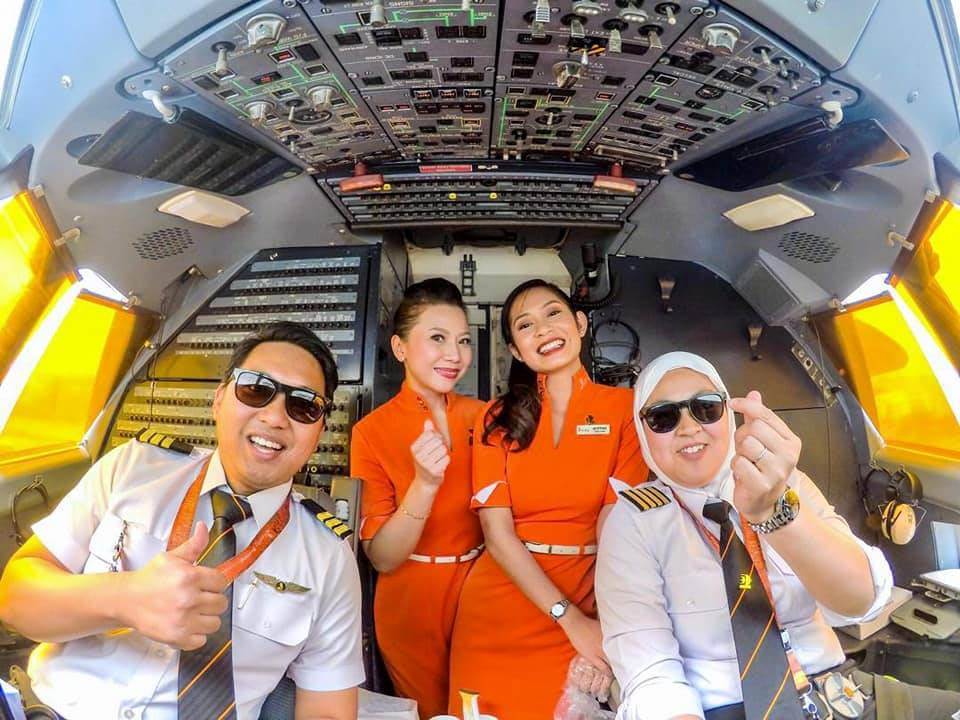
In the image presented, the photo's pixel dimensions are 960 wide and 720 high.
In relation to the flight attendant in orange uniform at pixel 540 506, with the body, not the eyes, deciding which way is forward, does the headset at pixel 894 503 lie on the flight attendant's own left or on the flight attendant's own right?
on the flight attendant's own left

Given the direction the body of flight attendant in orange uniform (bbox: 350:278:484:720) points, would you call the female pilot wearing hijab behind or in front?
in front

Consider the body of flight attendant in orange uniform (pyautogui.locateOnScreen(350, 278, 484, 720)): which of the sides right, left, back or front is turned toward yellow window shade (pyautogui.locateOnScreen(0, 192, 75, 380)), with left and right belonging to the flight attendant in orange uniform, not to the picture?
right

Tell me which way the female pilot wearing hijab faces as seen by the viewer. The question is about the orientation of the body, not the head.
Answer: toward the camera

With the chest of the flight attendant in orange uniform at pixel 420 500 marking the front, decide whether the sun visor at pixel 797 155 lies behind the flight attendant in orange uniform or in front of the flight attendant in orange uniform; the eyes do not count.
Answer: in front
